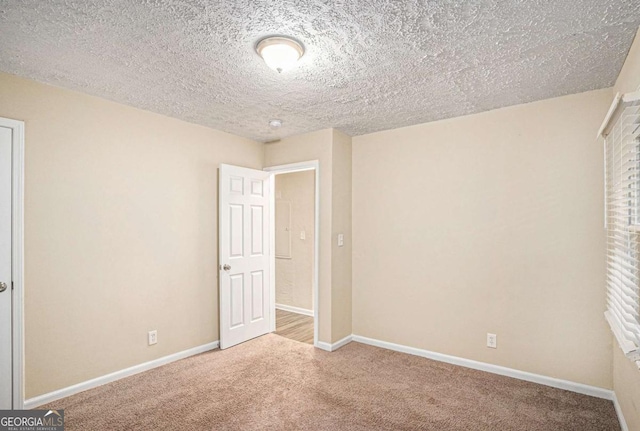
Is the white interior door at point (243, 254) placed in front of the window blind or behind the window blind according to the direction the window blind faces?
in front

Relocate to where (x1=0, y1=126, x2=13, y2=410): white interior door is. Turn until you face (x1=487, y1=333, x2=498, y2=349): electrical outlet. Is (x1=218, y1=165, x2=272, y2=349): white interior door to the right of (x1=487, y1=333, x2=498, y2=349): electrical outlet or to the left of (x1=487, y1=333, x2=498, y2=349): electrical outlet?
left

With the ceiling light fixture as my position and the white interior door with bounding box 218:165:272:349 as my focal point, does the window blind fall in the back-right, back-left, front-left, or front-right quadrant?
back-right

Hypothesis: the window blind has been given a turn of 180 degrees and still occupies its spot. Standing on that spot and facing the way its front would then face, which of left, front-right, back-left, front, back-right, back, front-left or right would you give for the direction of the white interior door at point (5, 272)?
back-right

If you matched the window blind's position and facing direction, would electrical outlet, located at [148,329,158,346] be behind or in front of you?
in front

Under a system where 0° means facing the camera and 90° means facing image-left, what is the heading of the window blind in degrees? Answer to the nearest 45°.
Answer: approximately 90°
